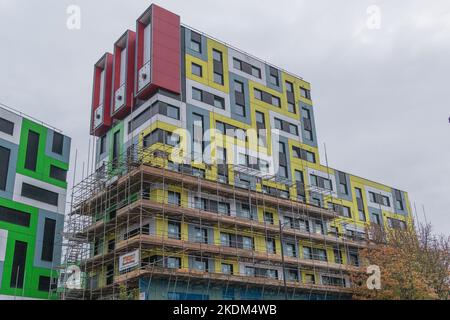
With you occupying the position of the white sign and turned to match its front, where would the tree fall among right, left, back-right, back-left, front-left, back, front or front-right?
back-left

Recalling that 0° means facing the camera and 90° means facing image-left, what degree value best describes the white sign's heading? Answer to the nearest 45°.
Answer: approximately 45°
